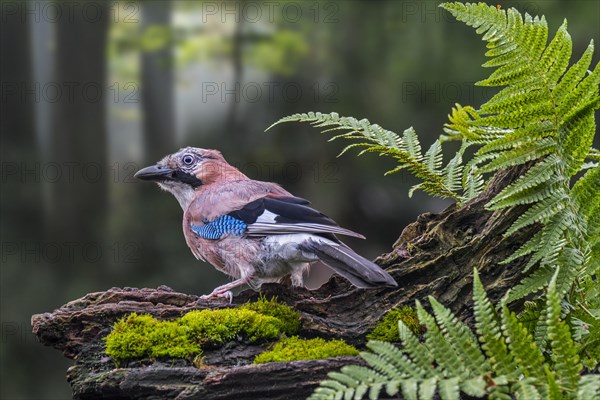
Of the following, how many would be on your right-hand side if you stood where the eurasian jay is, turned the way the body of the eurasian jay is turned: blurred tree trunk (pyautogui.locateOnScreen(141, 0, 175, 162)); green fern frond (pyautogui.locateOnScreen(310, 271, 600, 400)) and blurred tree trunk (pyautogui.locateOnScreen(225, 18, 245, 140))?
2

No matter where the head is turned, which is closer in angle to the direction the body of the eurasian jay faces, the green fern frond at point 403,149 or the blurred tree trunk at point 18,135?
the blurred tree trunk

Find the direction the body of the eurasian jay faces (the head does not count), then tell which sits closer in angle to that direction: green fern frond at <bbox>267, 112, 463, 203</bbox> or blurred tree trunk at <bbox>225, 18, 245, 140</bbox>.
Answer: the blurred tree trunk

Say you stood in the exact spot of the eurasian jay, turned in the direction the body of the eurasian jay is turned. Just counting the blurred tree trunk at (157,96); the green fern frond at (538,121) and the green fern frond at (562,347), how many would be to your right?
1

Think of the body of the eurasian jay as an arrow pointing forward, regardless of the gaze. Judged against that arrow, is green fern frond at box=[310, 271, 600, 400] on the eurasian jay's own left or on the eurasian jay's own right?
on the eurasian jay's own left

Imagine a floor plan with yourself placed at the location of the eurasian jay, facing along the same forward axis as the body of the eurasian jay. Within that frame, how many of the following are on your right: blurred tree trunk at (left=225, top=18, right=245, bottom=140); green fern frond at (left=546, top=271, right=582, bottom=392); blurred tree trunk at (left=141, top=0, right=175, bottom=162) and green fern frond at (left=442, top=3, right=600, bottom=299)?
2

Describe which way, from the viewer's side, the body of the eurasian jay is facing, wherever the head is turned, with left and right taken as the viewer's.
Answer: facing to the left of the viewer

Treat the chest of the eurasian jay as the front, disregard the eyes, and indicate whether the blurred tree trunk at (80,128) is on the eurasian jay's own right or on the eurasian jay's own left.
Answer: on the eurasian jay's own right

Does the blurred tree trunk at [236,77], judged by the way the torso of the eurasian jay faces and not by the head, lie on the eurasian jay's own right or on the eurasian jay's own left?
on the eurasian jay's own right

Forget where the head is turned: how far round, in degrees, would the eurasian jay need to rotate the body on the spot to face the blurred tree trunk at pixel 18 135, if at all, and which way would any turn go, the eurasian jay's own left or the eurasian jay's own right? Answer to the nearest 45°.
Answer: approximately 45° to the eurasian jay's own right

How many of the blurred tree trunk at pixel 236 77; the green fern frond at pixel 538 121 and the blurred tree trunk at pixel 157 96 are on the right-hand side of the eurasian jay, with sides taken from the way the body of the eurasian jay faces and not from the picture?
2

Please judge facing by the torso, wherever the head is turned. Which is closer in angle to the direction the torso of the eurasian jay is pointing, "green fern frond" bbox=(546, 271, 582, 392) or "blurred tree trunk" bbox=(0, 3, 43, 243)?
the blurred tree trunk

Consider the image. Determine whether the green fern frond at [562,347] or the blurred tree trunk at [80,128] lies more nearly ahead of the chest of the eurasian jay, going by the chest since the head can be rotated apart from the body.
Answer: the blurred tree trunk

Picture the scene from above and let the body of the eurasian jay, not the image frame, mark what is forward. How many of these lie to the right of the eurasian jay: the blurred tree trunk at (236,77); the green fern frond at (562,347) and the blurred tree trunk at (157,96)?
2
